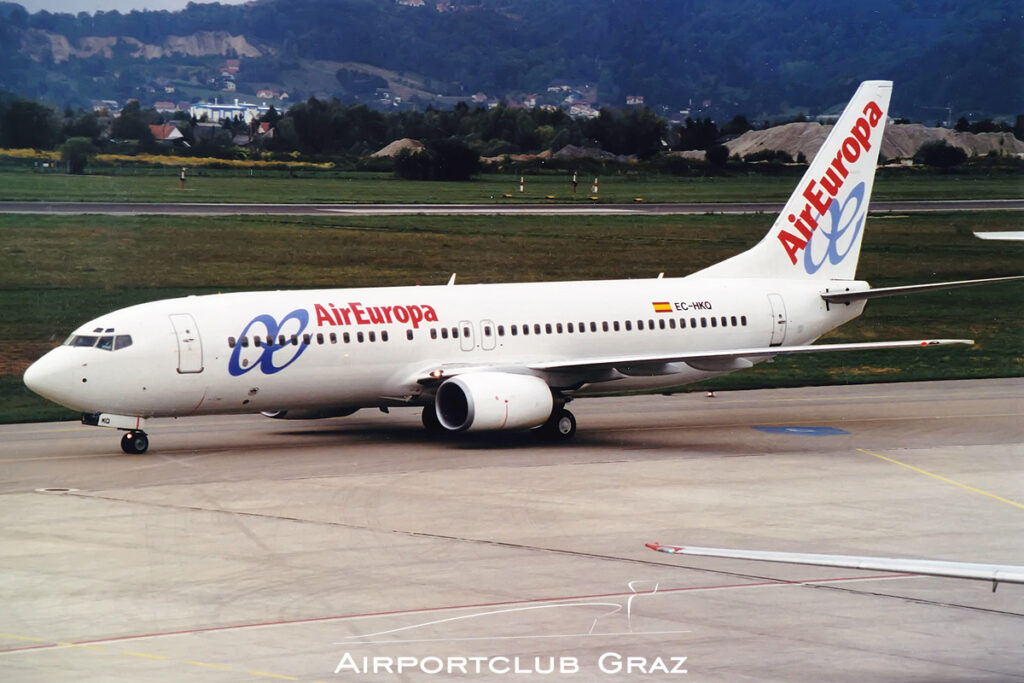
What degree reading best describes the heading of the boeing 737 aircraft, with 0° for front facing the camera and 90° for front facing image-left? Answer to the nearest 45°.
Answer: approximately 45°
